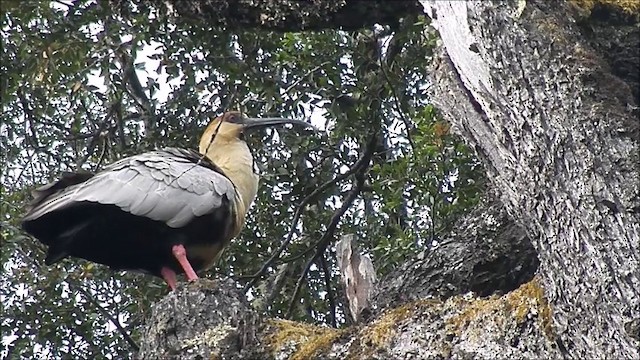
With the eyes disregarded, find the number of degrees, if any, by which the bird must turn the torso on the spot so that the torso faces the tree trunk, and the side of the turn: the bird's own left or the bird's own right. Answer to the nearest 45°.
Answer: approximately 45° to the bird's own right

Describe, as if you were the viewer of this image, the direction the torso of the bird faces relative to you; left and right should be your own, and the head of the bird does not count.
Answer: facing to the right of the viewer
